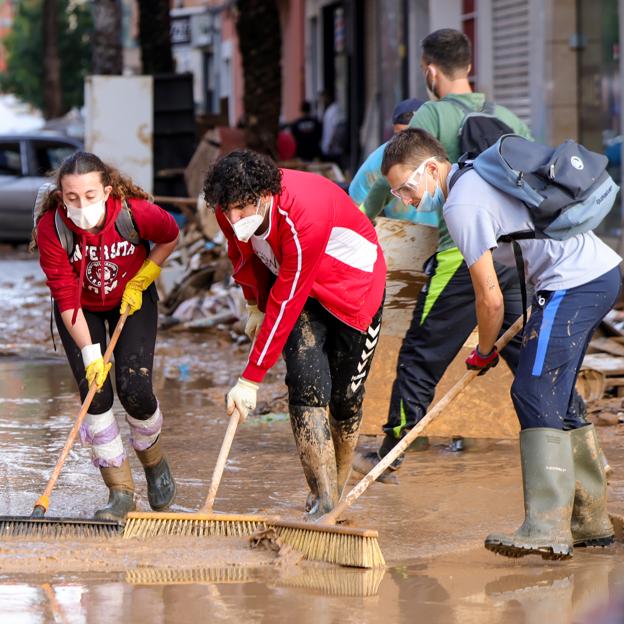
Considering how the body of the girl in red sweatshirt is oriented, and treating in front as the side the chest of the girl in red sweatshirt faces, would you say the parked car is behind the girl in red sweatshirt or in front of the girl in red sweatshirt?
behind

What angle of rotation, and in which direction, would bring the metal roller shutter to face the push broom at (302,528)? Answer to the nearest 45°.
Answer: approximately 45° to its left

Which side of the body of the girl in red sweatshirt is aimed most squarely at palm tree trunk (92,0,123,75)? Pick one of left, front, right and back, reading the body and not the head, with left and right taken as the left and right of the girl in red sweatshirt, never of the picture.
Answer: back

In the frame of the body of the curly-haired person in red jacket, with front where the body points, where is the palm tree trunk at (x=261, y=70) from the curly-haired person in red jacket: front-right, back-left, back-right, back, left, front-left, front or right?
back-right

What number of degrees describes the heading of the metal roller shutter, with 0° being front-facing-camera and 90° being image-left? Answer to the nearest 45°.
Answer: approximately 45°

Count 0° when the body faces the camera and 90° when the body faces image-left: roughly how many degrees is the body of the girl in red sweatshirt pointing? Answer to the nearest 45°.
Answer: approximately 0°

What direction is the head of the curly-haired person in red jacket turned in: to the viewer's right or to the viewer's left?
to the viewer's left

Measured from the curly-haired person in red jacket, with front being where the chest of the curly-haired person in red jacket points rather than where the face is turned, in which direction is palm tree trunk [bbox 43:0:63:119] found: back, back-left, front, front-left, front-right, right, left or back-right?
back-right

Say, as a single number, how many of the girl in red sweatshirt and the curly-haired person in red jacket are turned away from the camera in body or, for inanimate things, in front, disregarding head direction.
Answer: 0

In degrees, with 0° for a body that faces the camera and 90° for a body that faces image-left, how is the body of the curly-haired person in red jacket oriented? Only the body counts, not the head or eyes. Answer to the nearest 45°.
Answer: approximately 45°

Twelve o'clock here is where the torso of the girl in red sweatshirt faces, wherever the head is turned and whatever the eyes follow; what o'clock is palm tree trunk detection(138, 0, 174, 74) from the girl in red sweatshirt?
The palm tree trunk is roughly at 6 o'clock from the girl in red sweatshirt.

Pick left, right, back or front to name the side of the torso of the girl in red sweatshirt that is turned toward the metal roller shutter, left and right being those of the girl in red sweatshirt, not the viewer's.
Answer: back

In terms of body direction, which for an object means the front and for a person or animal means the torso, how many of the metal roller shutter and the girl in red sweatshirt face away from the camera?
0

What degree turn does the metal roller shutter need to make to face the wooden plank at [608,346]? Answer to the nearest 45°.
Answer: approximately 45° to its left

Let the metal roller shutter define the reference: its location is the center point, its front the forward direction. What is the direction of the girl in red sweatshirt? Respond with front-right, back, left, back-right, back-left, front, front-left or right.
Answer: front-left
